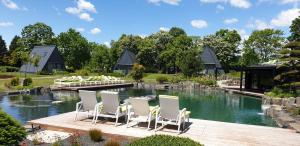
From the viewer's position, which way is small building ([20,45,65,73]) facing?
facing the viewer and to the right of the viewer

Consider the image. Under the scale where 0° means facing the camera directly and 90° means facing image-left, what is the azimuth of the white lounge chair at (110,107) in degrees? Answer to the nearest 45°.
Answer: approximately 225°

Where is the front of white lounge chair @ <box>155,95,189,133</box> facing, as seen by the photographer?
facing away from the viewer and to the right of the viewer

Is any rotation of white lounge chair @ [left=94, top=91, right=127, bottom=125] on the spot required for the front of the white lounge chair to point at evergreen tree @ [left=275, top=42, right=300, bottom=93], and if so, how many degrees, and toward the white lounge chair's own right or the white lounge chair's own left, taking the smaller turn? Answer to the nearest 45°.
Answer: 0° — it already faces it

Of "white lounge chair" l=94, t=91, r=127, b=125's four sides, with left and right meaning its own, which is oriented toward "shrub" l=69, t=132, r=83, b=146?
back

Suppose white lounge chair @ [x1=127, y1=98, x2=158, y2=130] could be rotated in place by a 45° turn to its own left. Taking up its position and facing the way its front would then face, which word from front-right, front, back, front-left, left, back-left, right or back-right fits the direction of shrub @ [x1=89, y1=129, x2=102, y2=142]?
back-left

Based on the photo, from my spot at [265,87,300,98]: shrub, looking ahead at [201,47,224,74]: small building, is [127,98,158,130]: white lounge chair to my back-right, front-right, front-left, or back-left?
back-left

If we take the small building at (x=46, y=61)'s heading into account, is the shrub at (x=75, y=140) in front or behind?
in front

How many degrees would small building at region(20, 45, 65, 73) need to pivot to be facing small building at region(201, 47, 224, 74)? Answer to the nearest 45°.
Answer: approximately 45° to its left

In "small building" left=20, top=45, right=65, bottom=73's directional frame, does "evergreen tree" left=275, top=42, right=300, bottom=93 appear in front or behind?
in front

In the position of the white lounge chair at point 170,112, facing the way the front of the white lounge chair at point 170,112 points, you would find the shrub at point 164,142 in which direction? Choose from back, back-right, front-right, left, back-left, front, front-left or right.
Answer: back-right
